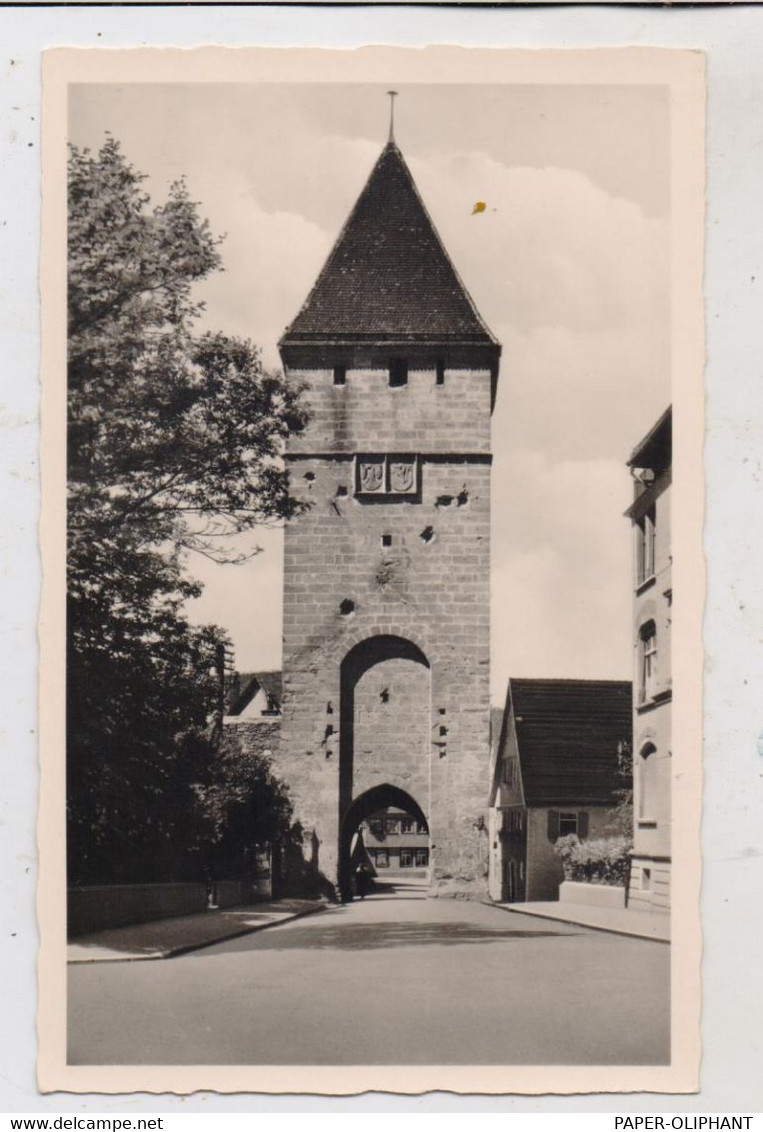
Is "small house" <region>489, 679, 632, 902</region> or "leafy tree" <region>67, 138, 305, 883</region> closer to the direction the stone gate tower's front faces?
the leafy tree

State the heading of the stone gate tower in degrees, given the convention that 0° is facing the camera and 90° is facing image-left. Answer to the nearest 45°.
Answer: approximately 0°
